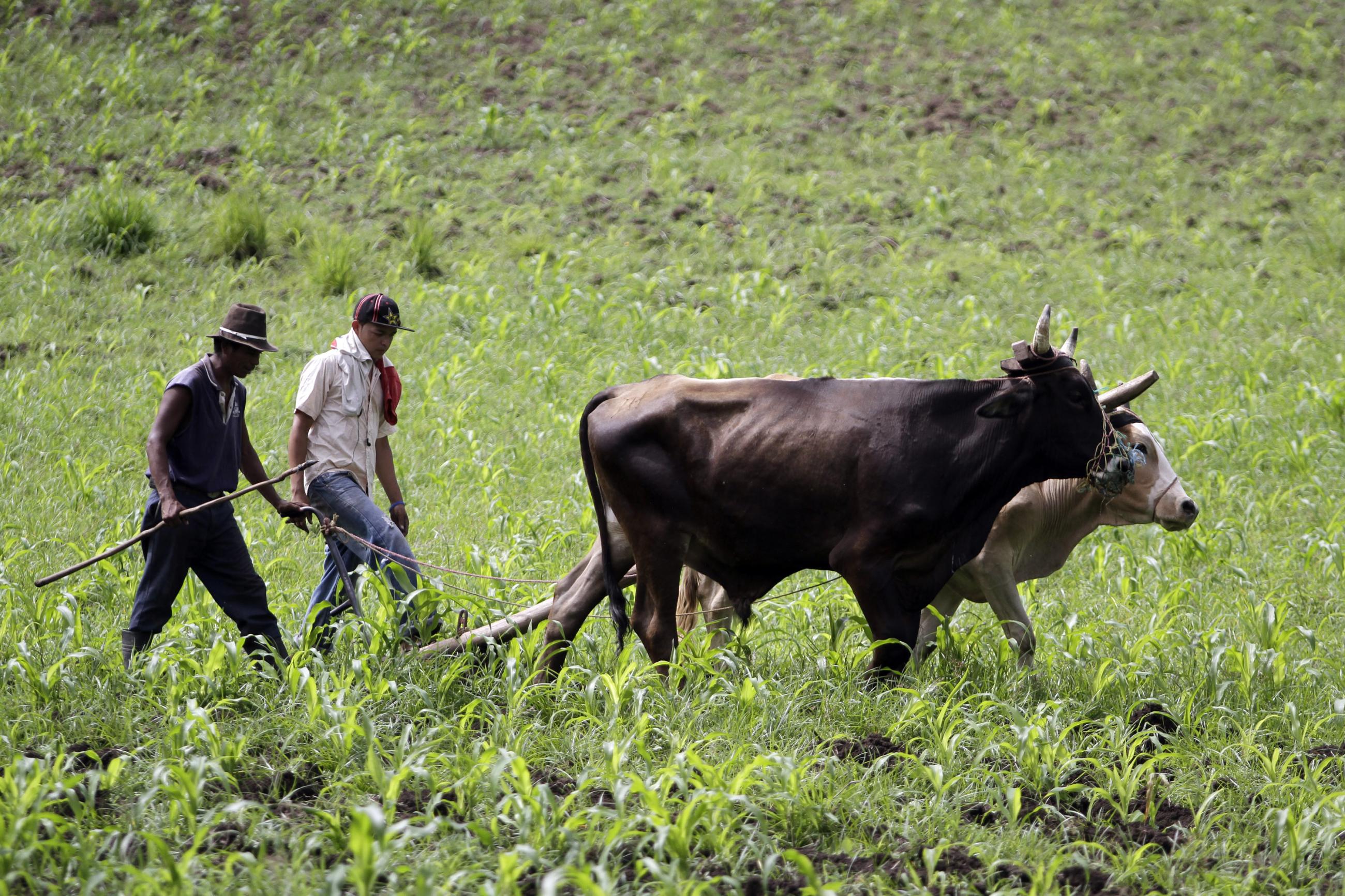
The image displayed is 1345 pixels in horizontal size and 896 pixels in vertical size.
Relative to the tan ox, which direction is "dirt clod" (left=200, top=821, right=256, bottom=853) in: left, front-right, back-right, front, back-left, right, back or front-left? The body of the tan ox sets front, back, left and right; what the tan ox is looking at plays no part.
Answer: back-right

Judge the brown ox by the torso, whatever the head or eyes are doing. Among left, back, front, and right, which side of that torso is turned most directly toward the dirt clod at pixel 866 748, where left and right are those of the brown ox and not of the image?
right

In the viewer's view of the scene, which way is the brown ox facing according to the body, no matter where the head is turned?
to the viewer's right

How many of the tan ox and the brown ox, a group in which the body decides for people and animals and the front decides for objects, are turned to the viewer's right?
2

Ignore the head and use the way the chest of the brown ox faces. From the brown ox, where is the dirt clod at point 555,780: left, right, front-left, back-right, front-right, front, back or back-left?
back-right

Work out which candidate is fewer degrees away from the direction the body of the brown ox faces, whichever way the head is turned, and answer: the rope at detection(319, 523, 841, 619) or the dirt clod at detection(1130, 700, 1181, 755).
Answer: the dirt clod

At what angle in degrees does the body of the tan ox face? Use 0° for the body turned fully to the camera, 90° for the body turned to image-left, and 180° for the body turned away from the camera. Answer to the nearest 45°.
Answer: approximately 270°

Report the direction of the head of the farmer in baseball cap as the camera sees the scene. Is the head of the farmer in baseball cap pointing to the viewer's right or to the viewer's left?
to the viewer's right

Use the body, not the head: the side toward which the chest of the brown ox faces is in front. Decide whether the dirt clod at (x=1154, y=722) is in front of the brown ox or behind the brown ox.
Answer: in front

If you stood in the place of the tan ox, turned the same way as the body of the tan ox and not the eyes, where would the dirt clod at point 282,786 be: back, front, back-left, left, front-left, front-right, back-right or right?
back-right

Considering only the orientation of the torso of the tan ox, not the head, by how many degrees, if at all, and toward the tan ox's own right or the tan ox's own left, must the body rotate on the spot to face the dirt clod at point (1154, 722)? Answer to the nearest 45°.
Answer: approximately 90° to the tan ox's own right
